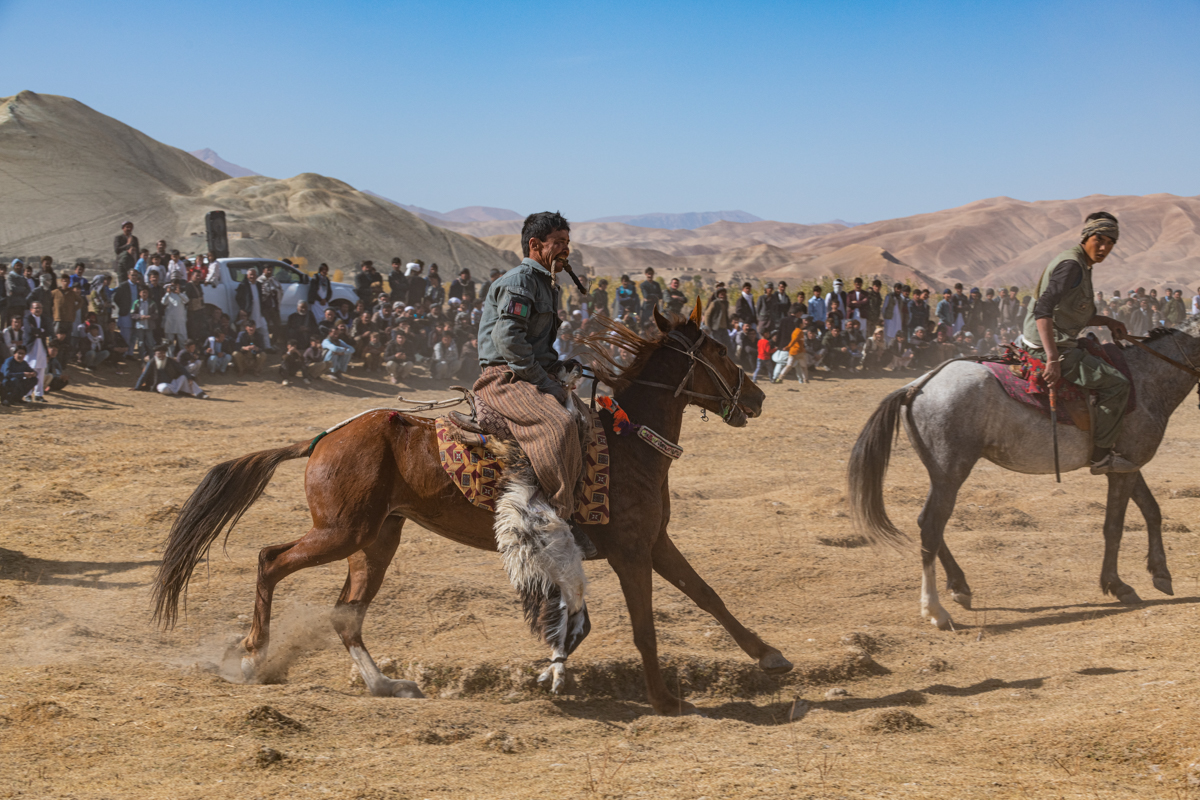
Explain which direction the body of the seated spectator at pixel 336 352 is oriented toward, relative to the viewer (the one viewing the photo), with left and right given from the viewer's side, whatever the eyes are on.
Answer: facing the viewer

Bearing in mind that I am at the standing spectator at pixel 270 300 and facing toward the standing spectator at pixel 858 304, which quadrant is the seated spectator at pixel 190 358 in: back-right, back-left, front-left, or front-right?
back-right

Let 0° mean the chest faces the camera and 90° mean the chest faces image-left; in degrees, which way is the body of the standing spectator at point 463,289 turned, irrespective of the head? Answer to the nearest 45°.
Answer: approximately 0°

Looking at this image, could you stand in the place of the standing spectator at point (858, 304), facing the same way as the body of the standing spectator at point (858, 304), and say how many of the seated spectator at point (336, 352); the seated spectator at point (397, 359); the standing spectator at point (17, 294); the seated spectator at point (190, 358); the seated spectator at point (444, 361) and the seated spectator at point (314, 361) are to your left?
0

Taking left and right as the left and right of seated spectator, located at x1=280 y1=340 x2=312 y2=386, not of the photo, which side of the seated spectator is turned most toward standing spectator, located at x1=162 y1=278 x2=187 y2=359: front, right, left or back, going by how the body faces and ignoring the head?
right

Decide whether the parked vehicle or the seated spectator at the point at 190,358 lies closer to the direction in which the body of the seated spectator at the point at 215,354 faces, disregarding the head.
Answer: the seated spectator

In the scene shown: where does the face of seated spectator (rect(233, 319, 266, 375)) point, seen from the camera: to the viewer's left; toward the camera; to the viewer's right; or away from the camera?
toward the camera

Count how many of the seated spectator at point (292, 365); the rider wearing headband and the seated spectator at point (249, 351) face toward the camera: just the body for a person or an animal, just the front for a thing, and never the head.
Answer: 2

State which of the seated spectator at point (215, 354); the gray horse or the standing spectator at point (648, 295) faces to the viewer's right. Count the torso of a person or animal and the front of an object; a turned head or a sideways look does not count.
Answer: the gray horse

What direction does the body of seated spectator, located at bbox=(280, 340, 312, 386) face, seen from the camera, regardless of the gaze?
toward the camera

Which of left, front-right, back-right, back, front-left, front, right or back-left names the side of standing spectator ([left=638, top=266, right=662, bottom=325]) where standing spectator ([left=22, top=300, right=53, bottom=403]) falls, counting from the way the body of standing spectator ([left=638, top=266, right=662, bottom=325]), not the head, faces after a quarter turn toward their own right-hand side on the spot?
front-left

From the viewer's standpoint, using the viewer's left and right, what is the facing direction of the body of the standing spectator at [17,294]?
facing the viewer and to the right of the viewer

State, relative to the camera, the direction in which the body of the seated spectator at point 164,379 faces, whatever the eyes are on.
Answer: toward the camera

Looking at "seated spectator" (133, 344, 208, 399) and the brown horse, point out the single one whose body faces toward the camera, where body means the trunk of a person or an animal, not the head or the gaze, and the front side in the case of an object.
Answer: the seated spectator

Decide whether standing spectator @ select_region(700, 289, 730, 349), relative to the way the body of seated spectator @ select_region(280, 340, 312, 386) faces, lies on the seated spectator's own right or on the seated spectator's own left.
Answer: on the seated spectator's own left

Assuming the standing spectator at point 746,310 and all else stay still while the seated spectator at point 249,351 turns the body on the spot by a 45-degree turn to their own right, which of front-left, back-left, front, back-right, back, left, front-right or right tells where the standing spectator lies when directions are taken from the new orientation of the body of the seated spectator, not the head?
back-left
